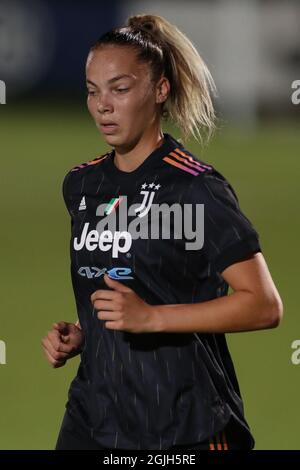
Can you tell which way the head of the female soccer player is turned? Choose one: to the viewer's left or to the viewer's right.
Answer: to the viewer's left

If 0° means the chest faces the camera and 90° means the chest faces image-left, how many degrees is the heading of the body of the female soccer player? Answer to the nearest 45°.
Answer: approximately 45°
